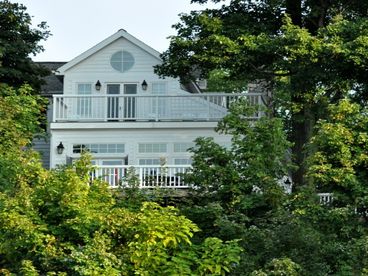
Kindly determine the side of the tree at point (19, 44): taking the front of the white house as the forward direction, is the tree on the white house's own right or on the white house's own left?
on the white house's own right

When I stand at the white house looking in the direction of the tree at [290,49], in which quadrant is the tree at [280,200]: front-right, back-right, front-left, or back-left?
front-right

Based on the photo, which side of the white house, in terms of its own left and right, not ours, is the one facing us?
front

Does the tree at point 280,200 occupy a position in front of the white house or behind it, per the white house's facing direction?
in front

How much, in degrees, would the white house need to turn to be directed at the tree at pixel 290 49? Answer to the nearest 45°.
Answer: approximately 45° to its left

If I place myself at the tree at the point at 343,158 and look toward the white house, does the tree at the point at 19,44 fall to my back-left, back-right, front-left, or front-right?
front-left

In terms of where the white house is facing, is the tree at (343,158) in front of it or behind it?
in front

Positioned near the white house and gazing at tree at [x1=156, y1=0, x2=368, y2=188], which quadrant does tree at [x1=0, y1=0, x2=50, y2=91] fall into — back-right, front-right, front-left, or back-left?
back-right
